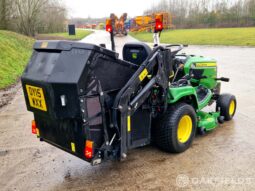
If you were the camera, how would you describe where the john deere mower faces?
facing away from the viewer and to the right of the viewer
